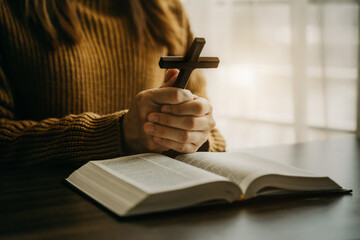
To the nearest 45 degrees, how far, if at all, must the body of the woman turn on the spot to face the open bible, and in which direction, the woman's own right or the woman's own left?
approximately 45° to the woman's own right

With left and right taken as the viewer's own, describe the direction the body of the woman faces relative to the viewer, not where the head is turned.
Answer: facing the viewer and to the right of the viewer
